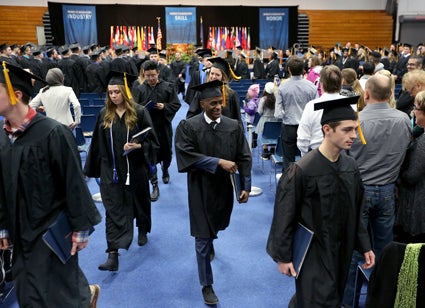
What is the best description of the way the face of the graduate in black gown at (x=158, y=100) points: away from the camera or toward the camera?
toward the camera

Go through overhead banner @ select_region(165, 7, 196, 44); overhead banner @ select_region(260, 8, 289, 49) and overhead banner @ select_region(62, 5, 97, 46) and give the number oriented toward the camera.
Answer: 3

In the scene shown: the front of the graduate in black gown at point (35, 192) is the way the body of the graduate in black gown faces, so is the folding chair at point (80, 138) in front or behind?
behind

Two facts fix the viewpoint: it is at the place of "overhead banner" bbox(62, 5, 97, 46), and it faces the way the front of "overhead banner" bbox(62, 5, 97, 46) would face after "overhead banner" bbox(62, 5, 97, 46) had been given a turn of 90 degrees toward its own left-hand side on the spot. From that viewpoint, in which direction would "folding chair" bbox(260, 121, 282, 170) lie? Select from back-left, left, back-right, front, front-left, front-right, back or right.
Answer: right

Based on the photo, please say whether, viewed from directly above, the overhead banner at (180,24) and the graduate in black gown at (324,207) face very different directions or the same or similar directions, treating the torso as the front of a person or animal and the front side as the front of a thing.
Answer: same or similar directions

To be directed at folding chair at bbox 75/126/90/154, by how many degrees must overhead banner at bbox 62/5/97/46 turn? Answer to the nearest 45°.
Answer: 0° — it already faces it

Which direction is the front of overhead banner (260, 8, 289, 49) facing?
toward the camera

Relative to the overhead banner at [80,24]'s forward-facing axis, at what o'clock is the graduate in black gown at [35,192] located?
The graduate in black gown is roughly at 12 o'clock from the overhead banner.

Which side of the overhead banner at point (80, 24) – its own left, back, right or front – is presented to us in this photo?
front

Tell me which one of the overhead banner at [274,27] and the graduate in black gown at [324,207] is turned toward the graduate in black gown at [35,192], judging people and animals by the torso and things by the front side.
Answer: the overhead banner

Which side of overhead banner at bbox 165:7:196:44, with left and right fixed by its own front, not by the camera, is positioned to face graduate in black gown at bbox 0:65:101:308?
front

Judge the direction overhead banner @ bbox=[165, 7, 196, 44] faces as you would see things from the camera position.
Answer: facing the viewer

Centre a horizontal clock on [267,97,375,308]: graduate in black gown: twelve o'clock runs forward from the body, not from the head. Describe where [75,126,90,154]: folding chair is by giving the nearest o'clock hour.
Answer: The folding chair is roughly at 6 o'clock from the graduate in black gown.

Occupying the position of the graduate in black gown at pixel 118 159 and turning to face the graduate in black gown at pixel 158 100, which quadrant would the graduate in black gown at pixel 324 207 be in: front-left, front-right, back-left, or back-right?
back-right

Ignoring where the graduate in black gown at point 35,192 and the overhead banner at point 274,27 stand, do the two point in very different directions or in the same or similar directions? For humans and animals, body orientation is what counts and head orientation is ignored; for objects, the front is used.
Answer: same or similar directions

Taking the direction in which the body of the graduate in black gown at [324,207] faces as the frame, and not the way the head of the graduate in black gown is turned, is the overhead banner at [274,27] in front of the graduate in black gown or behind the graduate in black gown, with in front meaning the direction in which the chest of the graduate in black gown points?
behind

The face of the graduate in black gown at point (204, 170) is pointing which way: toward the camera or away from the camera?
toward the camera

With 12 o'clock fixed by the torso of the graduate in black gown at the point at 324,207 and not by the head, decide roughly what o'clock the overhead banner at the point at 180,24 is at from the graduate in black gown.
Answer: The overhead banner is roughly at 7 o'clock from the graduate in black gown.

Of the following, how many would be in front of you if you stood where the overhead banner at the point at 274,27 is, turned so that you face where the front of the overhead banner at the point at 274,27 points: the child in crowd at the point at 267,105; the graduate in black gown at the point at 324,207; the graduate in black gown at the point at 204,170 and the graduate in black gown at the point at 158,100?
4
